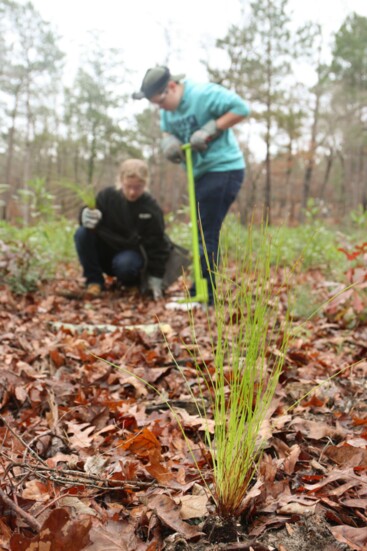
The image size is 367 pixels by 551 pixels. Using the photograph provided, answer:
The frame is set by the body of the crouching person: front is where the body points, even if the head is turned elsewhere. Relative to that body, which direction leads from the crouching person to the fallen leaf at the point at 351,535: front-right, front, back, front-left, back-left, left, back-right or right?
front

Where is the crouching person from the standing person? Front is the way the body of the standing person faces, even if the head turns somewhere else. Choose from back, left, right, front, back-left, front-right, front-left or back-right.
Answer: right

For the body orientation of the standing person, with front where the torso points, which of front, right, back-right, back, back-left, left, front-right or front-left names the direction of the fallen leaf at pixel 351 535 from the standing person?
front-left

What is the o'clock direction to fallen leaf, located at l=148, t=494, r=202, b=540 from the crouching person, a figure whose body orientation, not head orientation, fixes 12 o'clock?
The fallen leaf is roughly at 12 o'clock from the crouching person.

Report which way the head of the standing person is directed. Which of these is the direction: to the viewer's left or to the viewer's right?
to the viewer's left

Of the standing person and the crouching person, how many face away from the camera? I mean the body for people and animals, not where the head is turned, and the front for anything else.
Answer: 0

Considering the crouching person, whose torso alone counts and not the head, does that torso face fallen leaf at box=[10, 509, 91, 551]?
yes

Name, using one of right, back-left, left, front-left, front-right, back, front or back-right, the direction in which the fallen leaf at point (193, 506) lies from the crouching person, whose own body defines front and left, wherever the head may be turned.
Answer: front

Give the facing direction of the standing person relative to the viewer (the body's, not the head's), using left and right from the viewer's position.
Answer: facing the viewer and to the left of the viewer

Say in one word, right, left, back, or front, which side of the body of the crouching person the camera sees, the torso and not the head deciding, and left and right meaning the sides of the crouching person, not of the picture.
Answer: front

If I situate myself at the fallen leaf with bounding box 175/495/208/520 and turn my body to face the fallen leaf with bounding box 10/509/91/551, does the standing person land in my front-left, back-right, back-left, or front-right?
back-right
